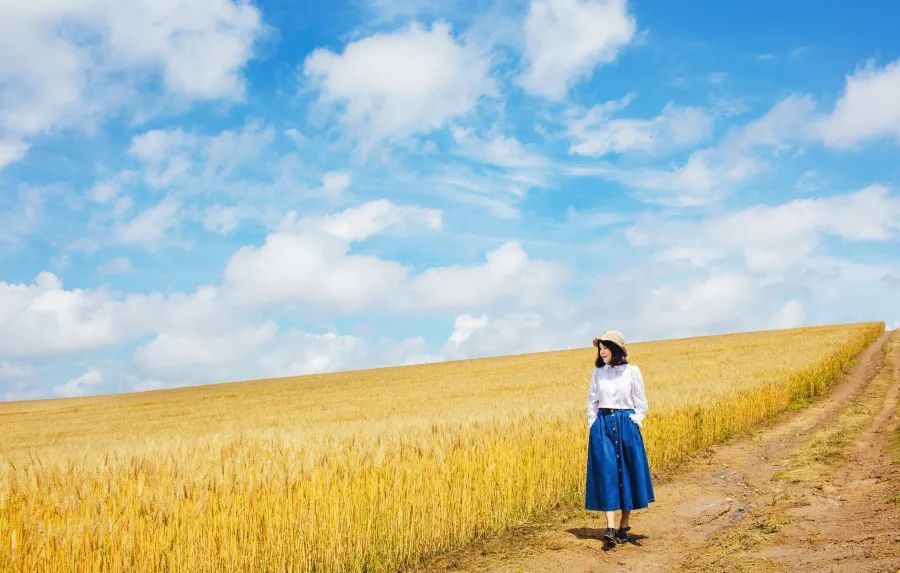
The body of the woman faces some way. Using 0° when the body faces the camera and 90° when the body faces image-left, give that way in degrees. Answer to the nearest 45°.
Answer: approximately 0°
